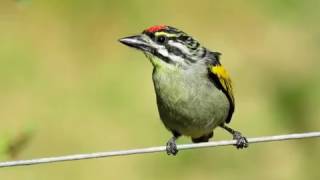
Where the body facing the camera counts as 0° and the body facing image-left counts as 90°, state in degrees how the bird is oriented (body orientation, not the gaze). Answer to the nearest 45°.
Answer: approximately 45°
